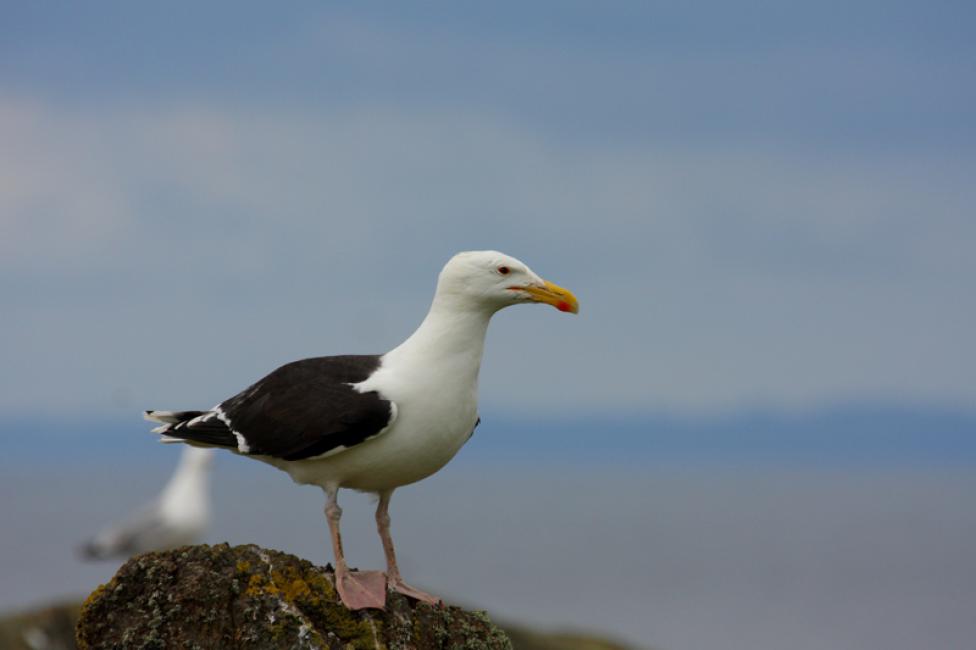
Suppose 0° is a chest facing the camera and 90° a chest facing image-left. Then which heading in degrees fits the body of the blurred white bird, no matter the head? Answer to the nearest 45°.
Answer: approximately 270°

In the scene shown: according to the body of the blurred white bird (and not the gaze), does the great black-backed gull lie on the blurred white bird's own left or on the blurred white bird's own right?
on the blurred white bird's own right
